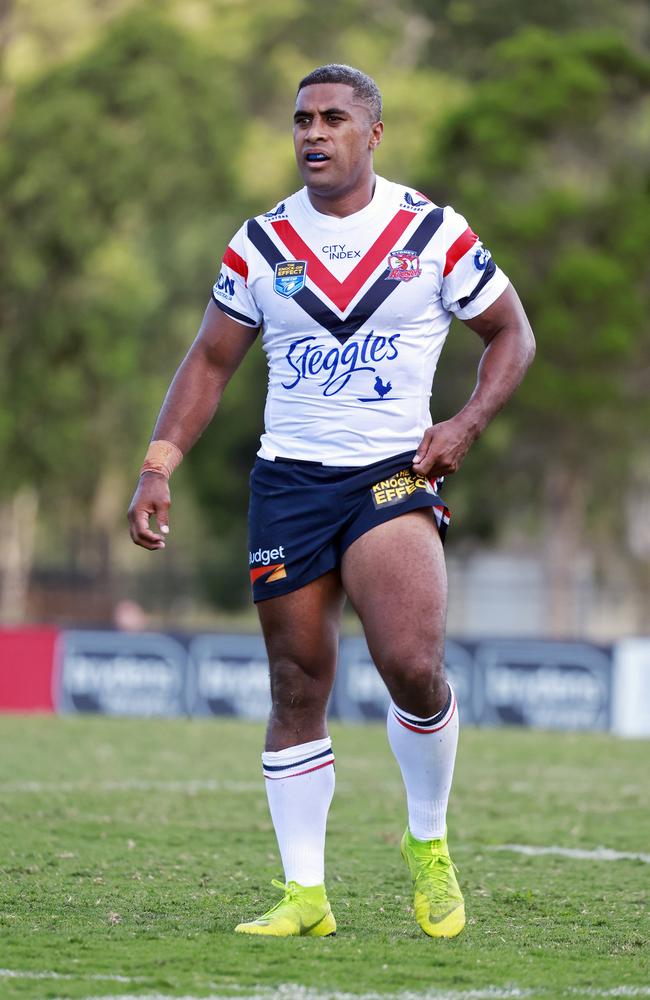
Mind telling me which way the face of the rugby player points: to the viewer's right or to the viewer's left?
to the viewer's left

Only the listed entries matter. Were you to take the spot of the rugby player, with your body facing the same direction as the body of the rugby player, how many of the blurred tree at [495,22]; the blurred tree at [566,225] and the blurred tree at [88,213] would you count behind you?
3

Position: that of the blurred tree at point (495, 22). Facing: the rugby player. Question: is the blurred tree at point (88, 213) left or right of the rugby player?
right

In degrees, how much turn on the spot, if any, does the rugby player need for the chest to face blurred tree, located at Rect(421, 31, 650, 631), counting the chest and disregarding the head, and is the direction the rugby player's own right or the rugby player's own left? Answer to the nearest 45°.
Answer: approximately 180°

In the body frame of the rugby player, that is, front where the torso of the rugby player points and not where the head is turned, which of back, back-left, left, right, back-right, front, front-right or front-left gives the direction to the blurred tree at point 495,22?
back

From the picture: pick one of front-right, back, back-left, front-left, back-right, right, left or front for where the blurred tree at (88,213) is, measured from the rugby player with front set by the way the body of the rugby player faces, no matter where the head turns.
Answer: back

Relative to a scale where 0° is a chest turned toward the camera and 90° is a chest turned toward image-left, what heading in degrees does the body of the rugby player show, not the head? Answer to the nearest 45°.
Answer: approximately 0°
